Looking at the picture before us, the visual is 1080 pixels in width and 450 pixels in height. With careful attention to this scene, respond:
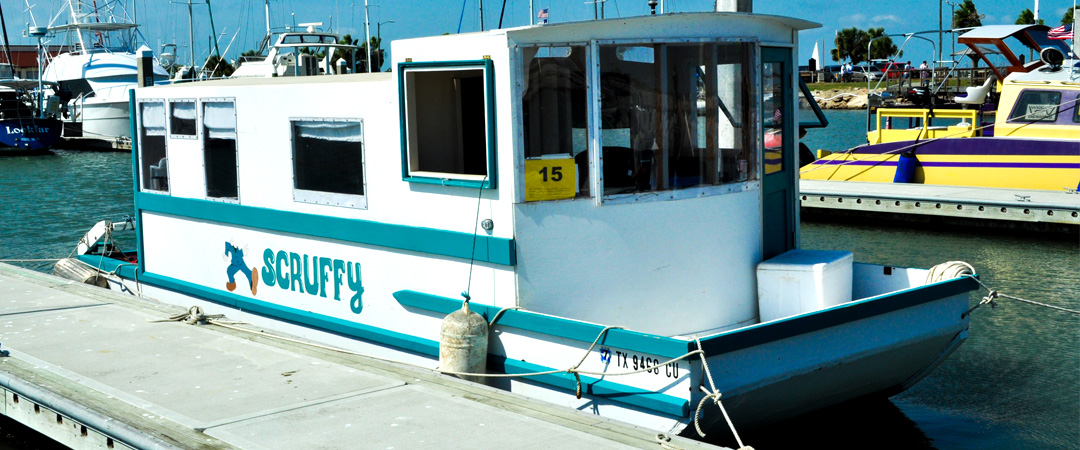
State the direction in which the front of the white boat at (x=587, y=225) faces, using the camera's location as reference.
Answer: facing the viewer and to the right of the viewer

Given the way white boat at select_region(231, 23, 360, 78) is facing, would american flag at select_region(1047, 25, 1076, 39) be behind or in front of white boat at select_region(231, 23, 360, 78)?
behind

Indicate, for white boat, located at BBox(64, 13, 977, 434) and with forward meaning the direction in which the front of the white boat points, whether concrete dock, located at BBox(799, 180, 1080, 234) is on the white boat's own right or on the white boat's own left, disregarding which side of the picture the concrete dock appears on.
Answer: on the white boat's own left

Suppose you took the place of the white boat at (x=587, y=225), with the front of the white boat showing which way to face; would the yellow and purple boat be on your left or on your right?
on your left

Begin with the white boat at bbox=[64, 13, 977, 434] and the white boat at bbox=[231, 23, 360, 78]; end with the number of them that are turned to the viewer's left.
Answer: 1

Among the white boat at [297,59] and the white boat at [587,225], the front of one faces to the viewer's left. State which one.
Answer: the white boat at [297,59]

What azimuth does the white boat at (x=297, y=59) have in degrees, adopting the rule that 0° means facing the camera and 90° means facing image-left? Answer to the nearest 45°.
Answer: approximately 90°

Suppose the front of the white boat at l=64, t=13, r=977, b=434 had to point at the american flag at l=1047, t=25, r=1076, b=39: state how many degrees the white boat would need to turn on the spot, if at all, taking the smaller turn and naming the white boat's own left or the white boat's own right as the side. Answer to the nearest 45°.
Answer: approximately 90° to the white boat's own left

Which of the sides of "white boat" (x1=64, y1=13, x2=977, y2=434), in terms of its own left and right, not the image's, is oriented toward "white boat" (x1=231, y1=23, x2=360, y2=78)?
back
